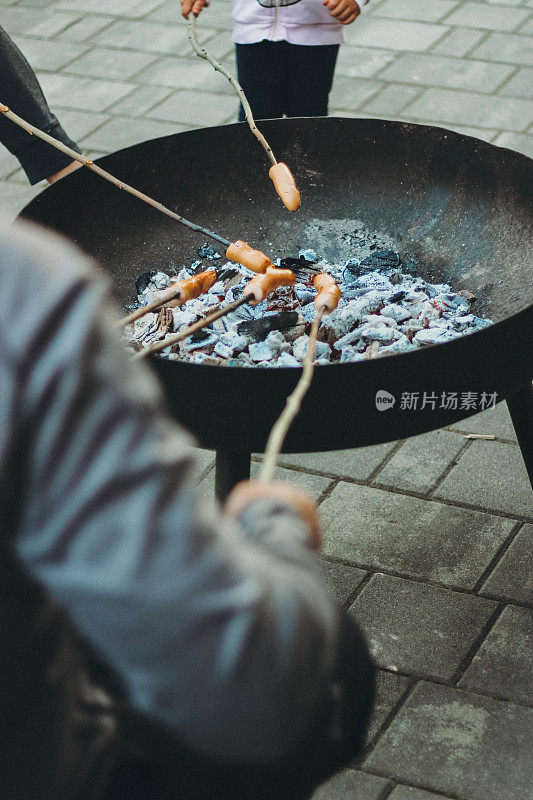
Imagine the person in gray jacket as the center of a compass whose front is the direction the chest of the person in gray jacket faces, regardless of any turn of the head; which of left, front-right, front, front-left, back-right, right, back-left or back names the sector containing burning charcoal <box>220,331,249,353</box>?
front-left

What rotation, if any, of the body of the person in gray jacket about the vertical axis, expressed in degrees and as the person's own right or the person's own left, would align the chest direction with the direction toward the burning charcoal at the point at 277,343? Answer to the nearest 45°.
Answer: approximately 45° to the person's own left

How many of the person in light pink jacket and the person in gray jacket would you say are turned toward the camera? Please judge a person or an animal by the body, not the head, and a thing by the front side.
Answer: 1

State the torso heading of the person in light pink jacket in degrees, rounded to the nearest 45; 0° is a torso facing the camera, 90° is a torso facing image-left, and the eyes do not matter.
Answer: approximately 0°

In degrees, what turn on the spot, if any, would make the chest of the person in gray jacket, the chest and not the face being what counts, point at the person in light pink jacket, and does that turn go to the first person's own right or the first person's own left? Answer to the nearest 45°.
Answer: approximately 45° to the first person's own left

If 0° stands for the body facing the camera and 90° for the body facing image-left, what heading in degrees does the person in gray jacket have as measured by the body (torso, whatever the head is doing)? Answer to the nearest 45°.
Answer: approximately 225°
